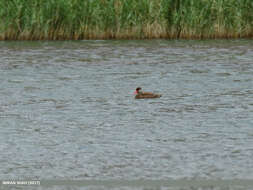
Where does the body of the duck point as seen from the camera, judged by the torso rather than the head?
to the viewer's left
